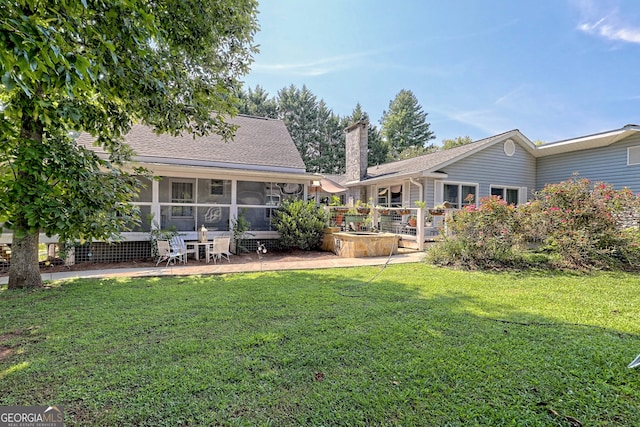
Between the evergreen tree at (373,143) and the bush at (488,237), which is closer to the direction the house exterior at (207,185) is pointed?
the bush

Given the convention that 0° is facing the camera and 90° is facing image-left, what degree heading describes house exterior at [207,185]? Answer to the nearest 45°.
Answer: approximately 0°

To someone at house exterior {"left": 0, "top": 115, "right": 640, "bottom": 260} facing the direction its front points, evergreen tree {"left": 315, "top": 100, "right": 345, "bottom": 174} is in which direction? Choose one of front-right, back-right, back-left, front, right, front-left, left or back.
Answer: back

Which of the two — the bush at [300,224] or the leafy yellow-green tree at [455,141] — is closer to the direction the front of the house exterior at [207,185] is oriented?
the bush

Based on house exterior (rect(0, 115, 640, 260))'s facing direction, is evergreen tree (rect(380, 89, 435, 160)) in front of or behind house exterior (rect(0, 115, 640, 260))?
behind

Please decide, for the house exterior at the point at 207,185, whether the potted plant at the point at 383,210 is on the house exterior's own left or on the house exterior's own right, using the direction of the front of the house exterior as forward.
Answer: on the house exterior's own left

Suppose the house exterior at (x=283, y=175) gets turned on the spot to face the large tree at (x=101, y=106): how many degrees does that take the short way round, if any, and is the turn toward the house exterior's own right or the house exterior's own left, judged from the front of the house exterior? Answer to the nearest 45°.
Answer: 0° — it already faces it

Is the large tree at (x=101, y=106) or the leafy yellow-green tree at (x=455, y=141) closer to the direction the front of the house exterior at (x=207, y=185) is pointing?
the large tree

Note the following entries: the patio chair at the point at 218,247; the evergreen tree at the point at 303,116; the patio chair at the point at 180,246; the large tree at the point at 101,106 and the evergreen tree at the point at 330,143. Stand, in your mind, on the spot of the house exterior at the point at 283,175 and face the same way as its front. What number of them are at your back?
2

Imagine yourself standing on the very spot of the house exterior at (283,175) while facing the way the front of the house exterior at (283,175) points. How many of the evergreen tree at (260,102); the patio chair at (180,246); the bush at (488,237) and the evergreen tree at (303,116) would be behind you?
2

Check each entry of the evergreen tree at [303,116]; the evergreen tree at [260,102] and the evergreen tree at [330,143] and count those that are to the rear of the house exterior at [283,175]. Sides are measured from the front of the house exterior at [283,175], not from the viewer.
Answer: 3

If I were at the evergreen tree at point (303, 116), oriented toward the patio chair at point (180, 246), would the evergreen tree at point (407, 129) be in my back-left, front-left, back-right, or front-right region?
back-left
